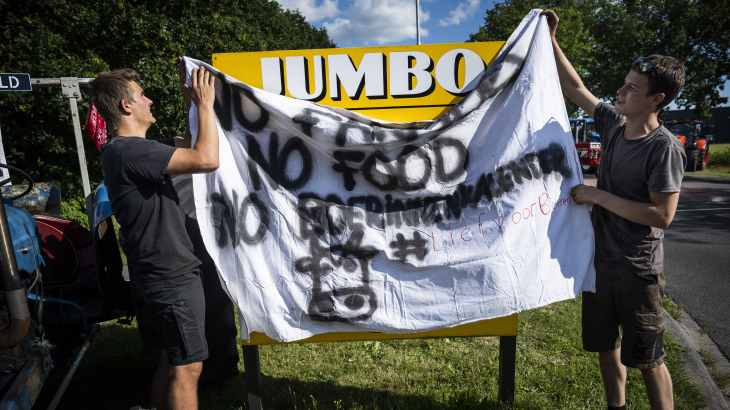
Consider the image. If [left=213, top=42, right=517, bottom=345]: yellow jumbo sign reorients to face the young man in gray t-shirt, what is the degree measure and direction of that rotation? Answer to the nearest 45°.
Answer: approximately 90° to its left

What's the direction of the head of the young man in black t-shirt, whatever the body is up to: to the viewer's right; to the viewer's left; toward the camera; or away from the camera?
to the viewer's right

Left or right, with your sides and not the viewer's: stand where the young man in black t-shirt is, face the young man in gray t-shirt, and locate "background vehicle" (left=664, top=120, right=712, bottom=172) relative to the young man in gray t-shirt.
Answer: left

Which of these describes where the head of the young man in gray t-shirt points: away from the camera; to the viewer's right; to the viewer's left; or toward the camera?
to the viewer's left

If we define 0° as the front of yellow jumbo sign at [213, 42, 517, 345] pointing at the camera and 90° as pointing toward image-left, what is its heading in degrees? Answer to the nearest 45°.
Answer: approximately 0°

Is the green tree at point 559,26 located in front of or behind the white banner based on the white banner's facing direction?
behind

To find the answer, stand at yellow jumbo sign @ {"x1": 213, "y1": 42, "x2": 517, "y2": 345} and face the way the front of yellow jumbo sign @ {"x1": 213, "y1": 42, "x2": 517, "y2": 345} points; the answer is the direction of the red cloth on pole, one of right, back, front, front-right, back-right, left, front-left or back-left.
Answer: back-right

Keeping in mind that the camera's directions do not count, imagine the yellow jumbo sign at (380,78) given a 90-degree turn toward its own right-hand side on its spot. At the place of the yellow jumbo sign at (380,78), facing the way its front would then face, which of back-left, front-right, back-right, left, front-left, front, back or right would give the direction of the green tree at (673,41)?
back-right

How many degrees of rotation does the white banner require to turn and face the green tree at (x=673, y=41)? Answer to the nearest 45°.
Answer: approximately 135° to its left

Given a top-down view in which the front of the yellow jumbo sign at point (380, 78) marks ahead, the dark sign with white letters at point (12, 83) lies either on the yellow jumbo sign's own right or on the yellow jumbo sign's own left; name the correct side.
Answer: on the yellow jumbo sign's own right
